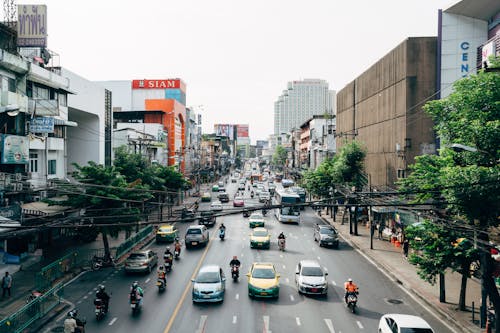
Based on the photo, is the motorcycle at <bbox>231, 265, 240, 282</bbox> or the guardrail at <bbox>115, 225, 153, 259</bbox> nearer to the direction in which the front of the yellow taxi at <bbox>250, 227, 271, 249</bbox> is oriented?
the motorcycle

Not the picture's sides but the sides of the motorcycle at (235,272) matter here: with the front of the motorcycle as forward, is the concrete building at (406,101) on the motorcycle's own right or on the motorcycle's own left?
on the motorcycle's own left

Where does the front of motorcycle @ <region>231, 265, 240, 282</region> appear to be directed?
toward the camera

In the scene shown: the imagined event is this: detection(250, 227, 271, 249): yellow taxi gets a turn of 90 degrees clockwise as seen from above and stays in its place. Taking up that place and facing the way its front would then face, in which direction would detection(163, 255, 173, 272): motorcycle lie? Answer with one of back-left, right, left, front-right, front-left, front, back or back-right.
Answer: front-left

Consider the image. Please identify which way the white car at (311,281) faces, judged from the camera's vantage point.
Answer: facing the viewer

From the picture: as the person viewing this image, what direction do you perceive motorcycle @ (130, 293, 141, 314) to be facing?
facing away from the viewer

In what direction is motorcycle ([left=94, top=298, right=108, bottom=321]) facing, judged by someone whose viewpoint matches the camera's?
facing away from the viewer and to the right of the viewer

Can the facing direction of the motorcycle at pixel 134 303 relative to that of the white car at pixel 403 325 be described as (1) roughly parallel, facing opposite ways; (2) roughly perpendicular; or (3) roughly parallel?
roughly parallel, facing opposite ways

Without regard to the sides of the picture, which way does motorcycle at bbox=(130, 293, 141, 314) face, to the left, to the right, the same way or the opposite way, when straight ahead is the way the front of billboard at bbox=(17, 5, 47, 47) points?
the opposite way

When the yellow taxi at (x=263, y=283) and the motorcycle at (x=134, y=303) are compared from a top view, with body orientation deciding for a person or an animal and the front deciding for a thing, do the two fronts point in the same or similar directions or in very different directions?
very different directions

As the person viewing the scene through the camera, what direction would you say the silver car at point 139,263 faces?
facing away from the viewer and to the right of the viewer

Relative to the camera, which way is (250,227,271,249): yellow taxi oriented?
toward the camera

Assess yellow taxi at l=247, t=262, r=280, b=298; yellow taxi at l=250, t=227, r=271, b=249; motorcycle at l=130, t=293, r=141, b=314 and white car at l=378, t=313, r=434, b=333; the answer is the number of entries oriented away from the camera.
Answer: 1

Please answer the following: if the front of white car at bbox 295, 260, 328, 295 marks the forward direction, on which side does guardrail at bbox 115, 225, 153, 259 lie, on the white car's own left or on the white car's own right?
on the white car's own right

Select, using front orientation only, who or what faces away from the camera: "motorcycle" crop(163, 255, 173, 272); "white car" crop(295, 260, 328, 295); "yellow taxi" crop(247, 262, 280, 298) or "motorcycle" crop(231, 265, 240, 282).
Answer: "motorcycle" crop(163, 255, 173, 272)
